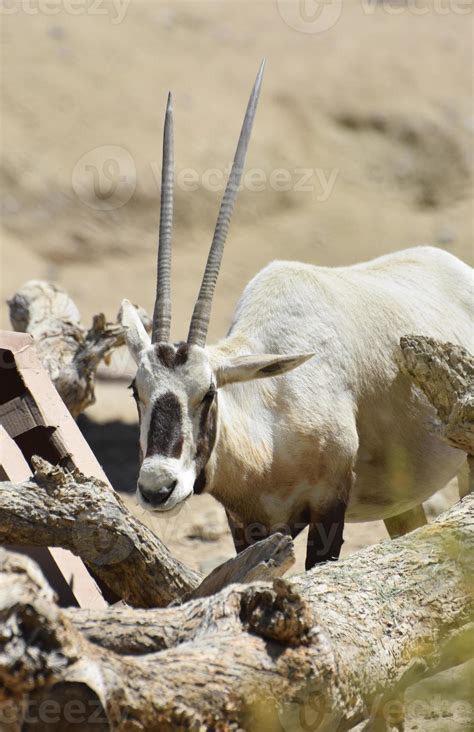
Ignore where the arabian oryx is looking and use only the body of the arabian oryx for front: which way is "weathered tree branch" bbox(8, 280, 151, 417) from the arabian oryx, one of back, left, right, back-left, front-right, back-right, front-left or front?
right

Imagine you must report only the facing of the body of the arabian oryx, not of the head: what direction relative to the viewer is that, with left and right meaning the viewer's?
facing the viewer and to the left of the viewer

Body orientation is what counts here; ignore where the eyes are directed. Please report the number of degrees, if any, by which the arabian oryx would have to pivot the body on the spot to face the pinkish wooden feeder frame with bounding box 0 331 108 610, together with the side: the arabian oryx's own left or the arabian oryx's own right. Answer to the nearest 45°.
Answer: approximately 45° to the arabian oryx's own right

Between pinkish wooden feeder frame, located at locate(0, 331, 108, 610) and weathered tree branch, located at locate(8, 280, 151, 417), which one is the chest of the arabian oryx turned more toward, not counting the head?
the pinkish wooden feeder frame

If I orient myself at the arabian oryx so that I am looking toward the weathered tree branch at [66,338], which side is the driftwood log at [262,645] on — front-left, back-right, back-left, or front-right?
back-left

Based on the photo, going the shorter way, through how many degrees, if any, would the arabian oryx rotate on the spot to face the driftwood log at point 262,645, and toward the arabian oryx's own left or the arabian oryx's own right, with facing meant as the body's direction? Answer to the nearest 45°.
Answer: approximately 45° to the arabian oryx's own left

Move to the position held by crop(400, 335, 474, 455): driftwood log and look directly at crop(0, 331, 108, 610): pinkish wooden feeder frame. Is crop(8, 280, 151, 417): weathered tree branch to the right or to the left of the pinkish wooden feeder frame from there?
right

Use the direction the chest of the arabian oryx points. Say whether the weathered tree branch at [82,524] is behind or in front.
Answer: in front

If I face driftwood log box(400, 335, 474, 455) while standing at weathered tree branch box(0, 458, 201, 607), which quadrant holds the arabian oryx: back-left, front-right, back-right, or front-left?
front-left
